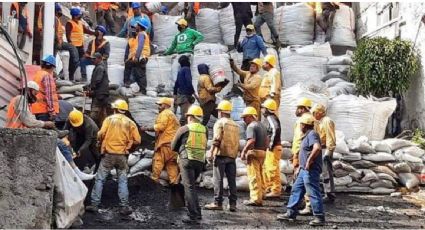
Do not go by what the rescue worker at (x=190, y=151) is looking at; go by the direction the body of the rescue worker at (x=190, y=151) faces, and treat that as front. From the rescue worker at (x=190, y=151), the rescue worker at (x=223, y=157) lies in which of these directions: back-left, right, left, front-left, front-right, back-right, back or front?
right

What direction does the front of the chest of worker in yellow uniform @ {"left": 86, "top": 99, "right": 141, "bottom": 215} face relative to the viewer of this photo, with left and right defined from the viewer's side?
facing away from the viewer

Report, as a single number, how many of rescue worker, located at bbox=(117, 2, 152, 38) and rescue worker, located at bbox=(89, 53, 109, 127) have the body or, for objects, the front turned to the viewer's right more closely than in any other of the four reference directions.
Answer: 0

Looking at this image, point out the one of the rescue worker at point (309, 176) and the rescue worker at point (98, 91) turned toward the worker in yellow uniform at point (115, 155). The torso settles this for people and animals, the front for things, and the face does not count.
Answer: the rescue worker at point (309, 176)

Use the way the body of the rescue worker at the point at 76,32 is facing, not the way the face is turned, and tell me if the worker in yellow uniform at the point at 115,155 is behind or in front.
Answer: in front

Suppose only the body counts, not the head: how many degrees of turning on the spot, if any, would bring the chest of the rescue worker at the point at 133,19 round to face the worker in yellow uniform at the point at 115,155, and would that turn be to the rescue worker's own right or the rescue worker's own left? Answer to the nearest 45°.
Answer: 0° — they already face them

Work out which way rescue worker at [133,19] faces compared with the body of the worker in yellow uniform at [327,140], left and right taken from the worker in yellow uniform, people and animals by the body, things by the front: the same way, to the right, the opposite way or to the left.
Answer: to the left

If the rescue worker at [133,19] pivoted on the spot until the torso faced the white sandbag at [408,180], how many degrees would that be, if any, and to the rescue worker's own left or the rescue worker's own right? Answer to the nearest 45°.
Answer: approximately 45° to the rescue worker's own left

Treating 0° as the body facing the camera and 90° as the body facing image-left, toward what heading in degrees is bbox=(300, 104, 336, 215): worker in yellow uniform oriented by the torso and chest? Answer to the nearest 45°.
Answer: approximately 90°

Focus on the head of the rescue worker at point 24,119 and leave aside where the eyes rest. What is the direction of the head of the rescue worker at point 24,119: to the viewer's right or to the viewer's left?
to the viewer's right

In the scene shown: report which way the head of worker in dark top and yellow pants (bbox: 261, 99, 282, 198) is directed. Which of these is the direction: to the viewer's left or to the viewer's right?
to the viewer's left

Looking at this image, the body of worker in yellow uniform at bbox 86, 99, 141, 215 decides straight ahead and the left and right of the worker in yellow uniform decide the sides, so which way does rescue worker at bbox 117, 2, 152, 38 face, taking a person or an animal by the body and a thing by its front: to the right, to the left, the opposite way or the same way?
the opposite way
